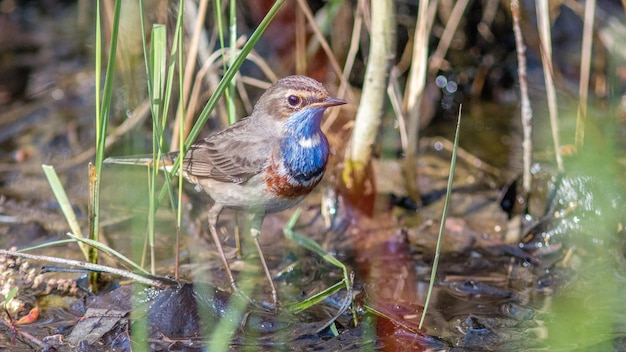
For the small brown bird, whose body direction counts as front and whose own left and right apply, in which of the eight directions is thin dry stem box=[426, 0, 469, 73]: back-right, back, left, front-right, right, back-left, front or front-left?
left

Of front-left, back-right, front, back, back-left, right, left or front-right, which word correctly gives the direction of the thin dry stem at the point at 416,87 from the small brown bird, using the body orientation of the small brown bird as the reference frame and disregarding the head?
left

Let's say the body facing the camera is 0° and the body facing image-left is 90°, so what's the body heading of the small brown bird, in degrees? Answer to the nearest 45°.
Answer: approximately 315°

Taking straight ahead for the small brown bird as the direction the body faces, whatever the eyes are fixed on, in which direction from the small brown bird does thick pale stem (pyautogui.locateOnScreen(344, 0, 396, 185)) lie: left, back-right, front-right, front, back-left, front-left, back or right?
left

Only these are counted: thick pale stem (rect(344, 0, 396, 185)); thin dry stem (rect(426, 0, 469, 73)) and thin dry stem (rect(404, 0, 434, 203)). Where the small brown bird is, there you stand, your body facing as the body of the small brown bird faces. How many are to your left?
3

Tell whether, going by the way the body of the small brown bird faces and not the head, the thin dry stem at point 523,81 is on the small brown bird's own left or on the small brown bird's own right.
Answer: on the small brown bird's own left
